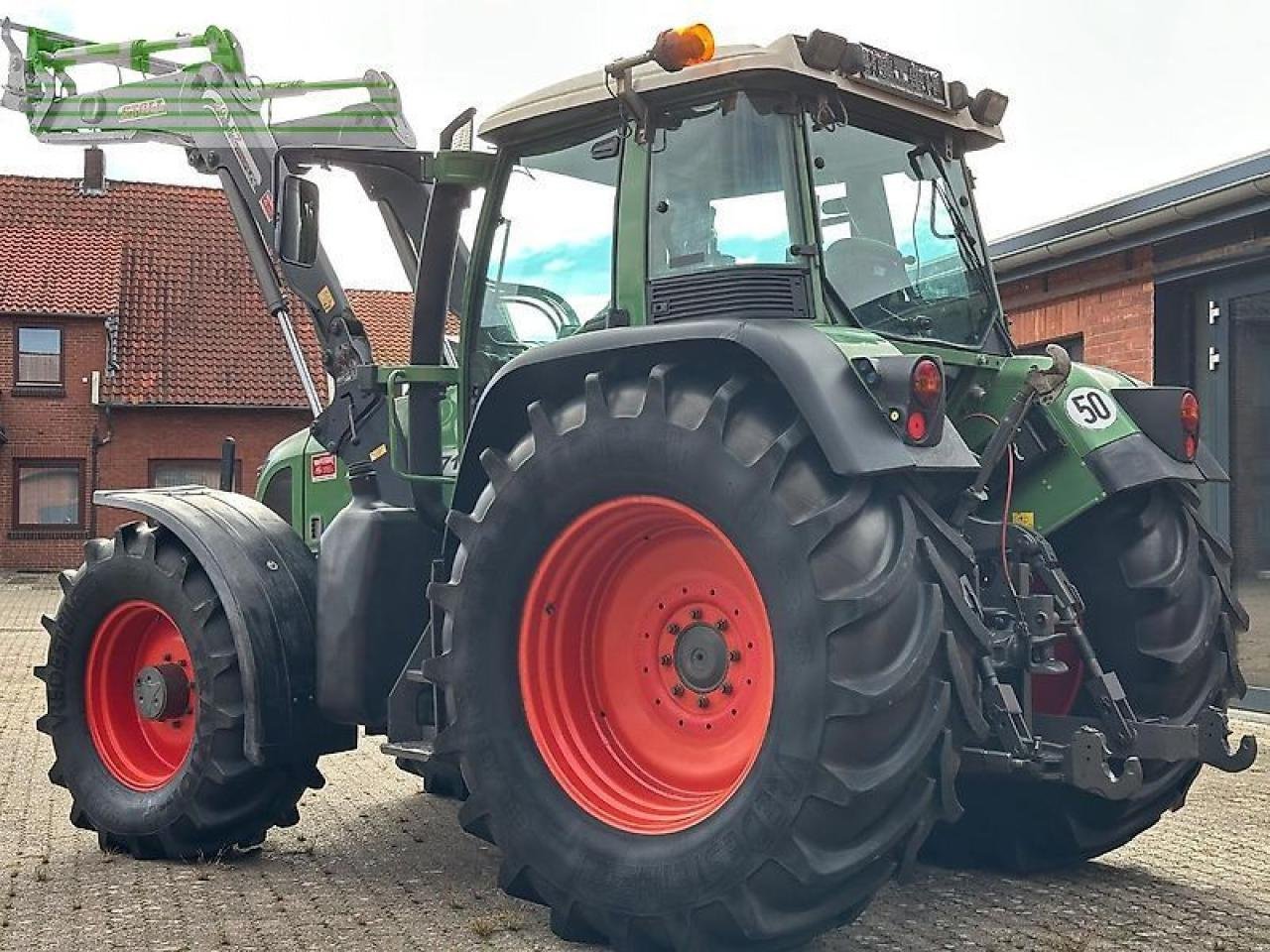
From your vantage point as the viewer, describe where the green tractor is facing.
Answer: facing away from the viewer and to the left of the viewer

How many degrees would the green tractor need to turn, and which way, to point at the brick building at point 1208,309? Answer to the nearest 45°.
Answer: approximately 90° to its right
